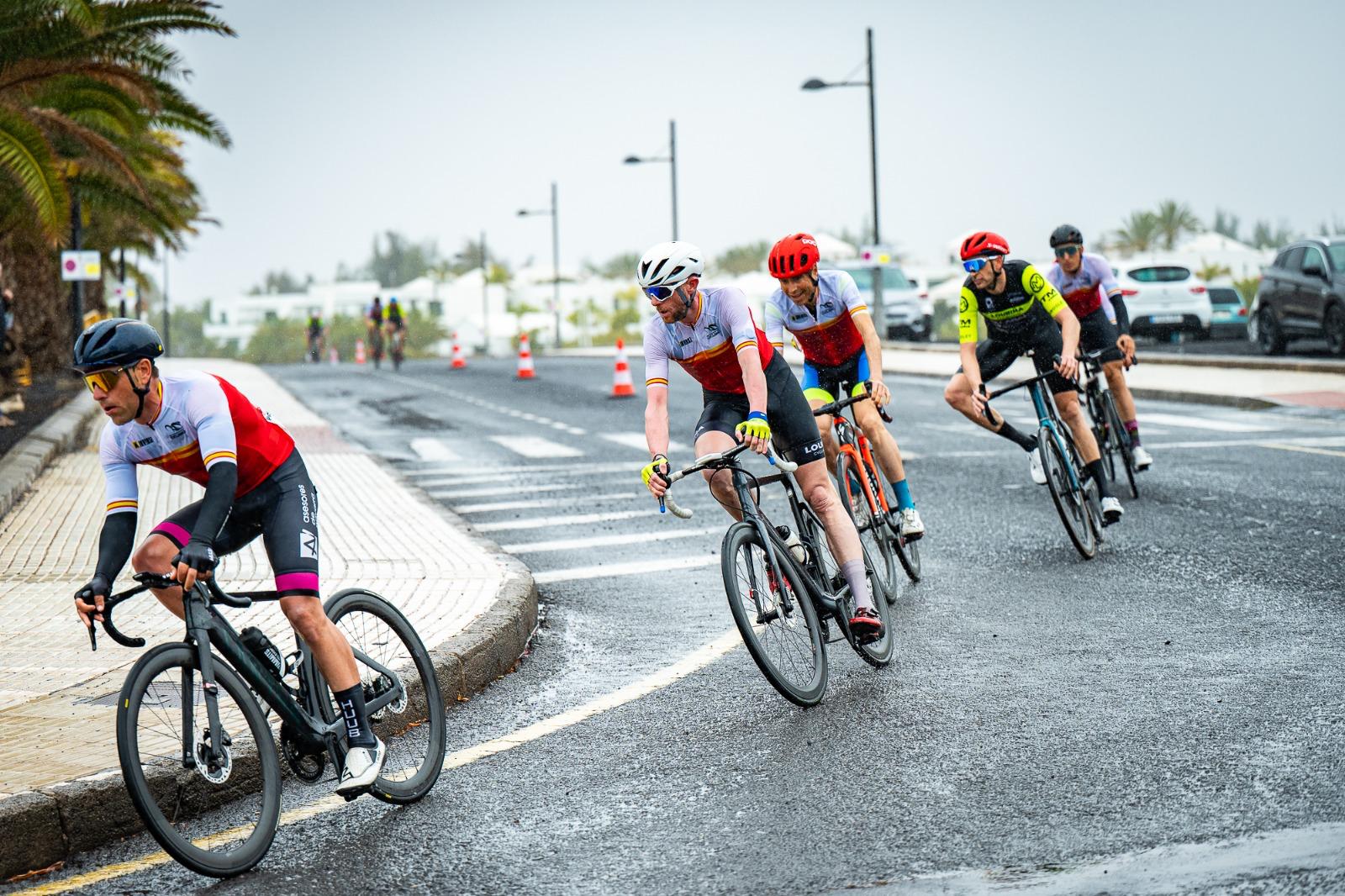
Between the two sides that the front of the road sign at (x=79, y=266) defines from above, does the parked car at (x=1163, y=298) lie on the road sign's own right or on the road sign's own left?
on the road sign's own left

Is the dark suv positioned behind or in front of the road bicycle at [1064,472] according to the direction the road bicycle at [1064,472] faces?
behind

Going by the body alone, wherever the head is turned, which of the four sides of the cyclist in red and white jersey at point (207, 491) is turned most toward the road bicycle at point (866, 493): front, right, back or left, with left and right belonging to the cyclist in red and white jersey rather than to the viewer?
back

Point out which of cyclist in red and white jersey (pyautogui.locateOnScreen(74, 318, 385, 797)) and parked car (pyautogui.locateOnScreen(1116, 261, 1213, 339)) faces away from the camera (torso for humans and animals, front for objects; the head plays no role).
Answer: the parked car

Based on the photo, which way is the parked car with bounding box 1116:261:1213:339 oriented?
away from the camera

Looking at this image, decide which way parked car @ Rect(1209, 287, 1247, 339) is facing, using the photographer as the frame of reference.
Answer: facing away from the viewer and to the left of the viewer

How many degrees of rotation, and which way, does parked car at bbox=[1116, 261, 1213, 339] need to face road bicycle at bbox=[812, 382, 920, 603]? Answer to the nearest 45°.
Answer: approximately 180°
